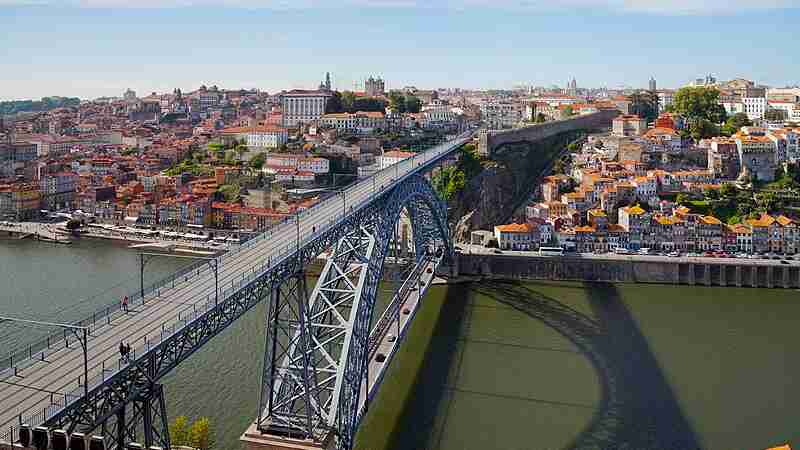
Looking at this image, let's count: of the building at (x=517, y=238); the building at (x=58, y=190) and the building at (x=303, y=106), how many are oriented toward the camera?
3

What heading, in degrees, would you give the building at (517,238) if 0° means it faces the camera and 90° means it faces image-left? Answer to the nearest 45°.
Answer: approximately 0°

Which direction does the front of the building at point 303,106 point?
toward the camera

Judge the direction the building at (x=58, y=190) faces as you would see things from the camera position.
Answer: facing the viewer

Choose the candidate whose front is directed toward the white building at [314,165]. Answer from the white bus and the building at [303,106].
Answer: the building

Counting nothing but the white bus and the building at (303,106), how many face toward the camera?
1

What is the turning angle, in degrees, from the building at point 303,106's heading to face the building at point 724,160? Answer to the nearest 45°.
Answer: approximately 45° to its left

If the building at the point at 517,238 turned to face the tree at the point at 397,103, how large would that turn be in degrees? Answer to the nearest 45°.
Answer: approximately 180°

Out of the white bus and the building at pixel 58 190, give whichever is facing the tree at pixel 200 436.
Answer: the building

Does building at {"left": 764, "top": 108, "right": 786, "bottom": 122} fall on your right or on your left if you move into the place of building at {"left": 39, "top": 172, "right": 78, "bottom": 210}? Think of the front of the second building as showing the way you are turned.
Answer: on your left
